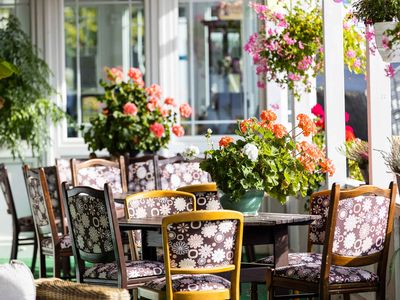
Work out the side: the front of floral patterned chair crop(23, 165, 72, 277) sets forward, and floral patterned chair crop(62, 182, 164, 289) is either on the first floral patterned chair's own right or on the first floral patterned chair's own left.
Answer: on the first floral patterned chair's own right

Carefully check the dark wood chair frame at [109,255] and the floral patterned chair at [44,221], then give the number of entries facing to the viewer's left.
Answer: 0

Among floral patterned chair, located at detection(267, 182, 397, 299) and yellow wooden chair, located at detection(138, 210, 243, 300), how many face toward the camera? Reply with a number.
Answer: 0

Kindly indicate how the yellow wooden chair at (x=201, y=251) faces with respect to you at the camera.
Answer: facing away from the viewer and to the left of the viewer

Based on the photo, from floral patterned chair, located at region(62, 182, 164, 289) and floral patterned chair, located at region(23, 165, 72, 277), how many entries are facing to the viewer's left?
0

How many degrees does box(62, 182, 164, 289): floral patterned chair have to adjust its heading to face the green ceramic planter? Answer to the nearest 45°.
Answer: approximately 45° to its right

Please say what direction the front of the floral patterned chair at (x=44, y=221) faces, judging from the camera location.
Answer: facing away from the viewer and to the right of the viewer

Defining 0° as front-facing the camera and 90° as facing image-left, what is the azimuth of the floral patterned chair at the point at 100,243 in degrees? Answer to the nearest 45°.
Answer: approximately 225°

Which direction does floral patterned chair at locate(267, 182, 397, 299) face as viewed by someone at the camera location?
facing away from the viewer and to the left of the viewer

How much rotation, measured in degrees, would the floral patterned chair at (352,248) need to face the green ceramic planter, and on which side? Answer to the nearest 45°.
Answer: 0° — it already faces it

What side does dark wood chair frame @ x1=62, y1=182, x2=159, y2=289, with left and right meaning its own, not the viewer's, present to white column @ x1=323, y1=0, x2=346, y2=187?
front
